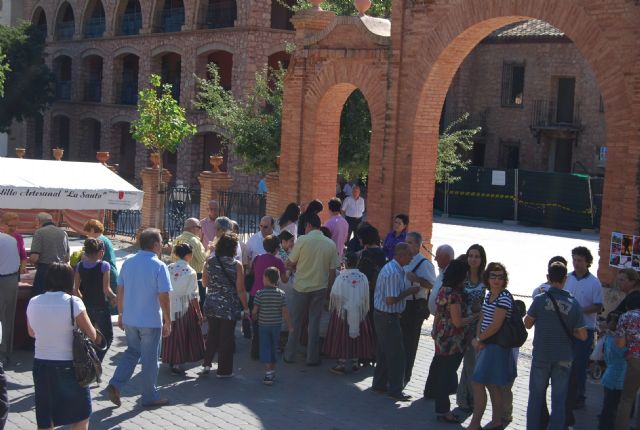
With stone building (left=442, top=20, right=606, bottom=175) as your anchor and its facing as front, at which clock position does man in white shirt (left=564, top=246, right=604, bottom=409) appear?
The man in white shirt is roughly at 12 o'clock from the stone building.

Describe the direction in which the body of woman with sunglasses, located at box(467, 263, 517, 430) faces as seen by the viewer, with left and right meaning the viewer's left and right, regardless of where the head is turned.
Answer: facing the viewer and to the left of the viewer

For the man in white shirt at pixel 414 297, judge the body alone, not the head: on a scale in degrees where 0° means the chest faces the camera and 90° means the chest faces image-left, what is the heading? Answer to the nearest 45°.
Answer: approximately 45°

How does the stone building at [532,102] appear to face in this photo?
toward the camera

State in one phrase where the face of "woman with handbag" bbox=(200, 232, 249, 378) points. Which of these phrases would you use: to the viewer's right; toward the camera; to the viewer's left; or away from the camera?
away from the camera

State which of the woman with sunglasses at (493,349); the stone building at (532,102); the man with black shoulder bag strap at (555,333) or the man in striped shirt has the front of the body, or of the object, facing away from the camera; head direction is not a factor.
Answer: the man with black shoulder bag strap

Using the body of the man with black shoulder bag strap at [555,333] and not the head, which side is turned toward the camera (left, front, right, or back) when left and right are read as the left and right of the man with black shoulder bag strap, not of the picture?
back

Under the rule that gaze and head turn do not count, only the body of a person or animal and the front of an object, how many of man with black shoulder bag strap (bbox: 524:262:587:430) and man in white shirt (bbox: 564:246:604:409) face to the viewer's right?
0

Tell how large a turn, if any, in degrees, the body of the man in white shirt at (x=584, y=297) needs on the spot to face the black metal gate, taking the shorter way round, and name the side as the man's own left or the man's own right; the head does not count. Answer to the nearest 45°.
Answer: approximately 90° to the man's own right

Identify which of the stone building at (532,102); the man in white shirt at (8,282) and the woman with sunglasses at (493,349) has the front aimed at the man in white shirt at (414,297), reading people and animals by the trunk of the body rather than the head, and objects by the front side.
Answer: the stone building

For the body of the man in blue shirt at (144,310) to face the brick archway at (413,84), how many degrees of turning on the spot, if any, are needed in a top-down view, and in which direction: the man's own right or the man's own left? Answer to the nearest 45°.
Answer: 0° — they already face it

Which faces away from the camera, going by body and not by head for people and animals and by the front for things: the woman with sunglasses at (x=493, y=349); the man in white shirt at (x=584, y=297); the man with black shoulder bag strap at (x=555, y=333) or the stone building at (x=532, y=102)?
the man with black shoulder bag strap

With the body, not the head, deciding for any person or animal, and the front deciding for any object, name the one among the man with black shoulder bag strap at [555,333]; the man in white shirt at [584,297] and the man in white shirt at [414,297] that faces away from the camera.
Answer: the man with black shoulder bag strap
